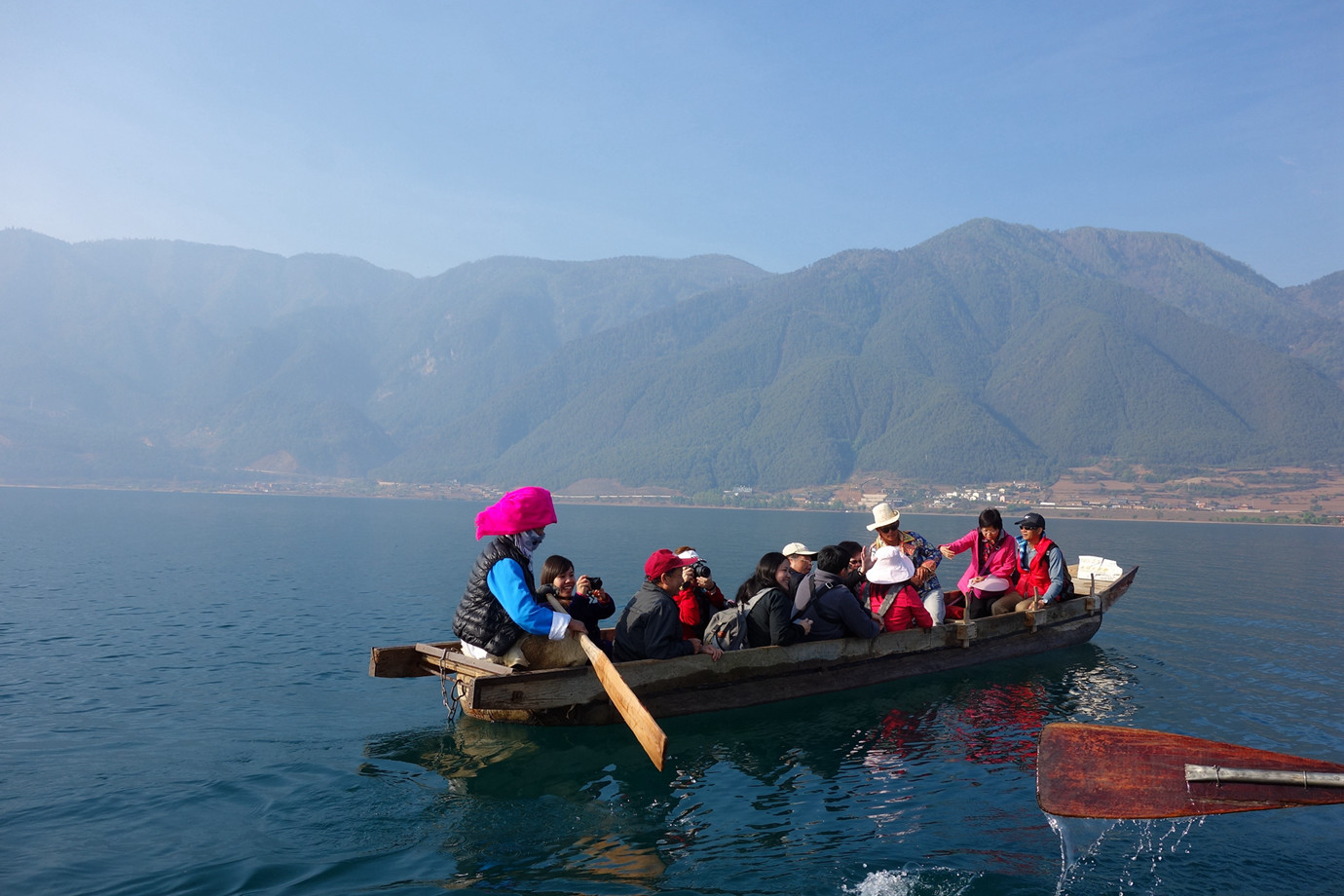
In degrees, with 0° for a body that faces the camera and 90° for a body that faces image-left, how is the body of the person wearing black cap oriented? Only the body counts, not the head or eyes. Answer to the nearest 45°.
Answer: approximately 45°

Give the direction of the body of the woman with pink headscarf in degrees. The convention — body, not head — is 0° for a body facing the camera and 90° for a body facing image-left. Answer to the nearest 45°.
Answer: approximately 270°

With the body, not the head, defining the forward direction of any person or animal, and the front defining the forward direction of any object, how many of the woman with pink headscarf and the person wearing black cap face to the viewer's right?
1

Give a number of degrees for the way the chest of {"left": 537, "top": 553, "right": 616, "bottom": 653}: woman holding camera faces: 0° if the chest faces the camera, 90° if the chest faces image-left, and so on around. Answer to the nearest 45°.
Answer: approximately 315°

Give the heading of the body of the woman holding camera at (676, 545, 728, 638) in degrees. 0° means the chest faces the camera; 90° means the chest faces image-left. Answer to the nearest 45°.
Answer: approximately 315°

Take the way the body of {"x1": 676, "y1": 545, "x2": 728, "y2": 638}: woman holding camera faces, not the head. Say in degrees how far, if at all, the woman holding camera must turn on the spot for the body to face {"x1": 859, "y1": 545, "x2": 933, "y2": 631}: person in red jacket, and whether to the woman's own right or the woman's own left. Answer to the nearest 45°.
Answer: approximately 90° to the woman's own left

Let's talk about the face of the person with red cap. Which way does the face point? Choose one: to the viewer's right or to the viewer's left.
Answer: to the viewer's right

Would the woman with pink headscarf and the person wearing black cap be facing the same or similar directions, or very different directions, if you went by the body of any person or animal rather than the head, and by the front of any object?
very different directions

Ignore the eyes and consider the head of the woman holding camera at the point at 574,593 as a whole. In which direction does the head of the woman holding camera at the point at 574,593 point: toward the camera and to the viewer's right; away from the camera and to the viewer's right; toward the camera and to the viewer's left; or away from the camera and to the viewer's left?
toward the camera and to the viewer's right

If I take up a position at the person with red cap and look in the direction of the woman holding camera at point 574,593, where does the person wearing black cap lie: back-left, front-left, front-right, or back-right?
back-right

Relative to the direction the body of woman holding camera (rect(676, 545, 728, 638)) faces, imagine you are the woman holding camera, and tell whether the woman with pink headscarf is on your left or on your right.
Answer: on your right
